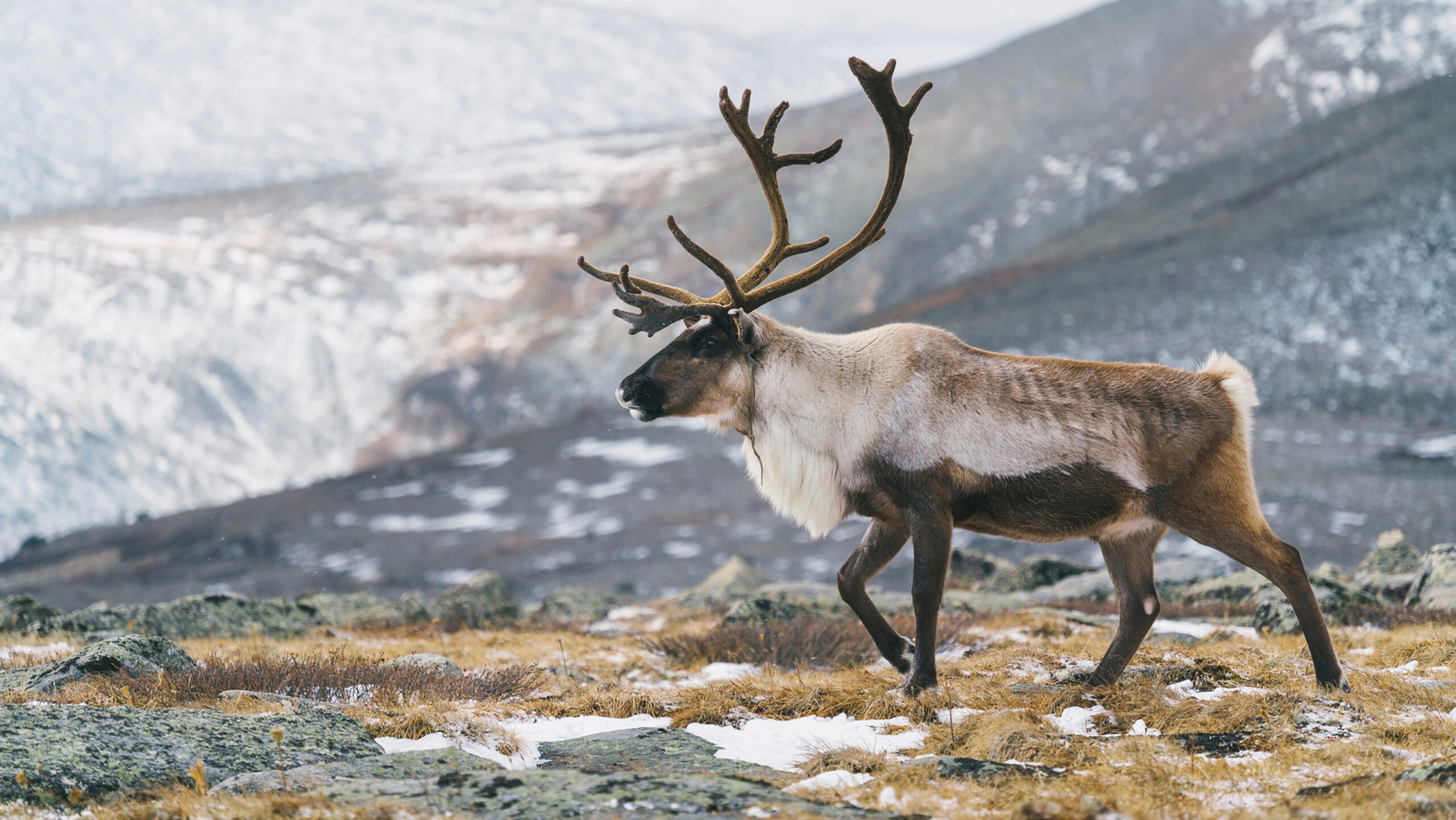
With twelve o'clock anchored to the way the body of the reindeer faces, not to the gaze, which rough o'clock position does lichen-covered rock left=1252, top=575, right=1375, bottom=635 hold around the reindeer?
The lichen-covered rock is roughly at 4 o'clock from the reindeer.

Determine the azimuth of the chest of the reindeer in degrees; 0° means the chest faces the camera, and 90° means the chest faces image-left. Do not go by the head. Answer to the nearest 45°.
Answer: approximately 90°

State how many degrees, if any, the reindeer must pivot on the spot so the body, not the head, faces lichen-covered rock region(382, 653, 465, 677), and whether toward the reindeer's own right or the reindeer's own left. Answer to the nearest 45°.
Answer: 0° — it already faces it

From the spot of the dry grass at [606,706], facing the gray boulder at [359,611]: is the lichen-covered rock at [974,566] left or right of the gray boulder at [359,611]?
right

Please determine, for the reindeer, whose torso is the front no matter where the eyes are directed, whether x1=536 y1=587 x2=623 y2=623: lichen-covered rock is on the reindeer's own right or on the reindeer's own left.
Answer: on the reindeer's own right

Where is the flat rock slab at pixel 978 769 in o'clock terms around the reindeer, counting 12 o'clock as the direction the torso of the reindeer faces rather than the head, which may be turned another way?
The flat rock slab is roughly at 9 o'clock from the reindeer.

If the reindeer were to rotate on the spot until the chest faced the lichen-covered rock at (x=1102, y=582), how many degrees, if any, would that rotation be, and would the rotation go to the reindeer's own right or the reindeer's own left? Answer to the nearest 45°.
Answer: approximately 90° to the reindeer's own right

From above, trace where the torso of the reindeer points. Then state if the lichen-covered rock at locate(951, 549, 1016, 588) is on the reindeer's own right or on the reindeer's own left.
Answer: on the reindeer's own right

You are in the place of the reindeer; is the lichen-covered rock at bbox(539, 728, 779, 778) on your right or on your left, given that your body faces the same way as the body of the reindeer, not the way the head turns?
on your left
